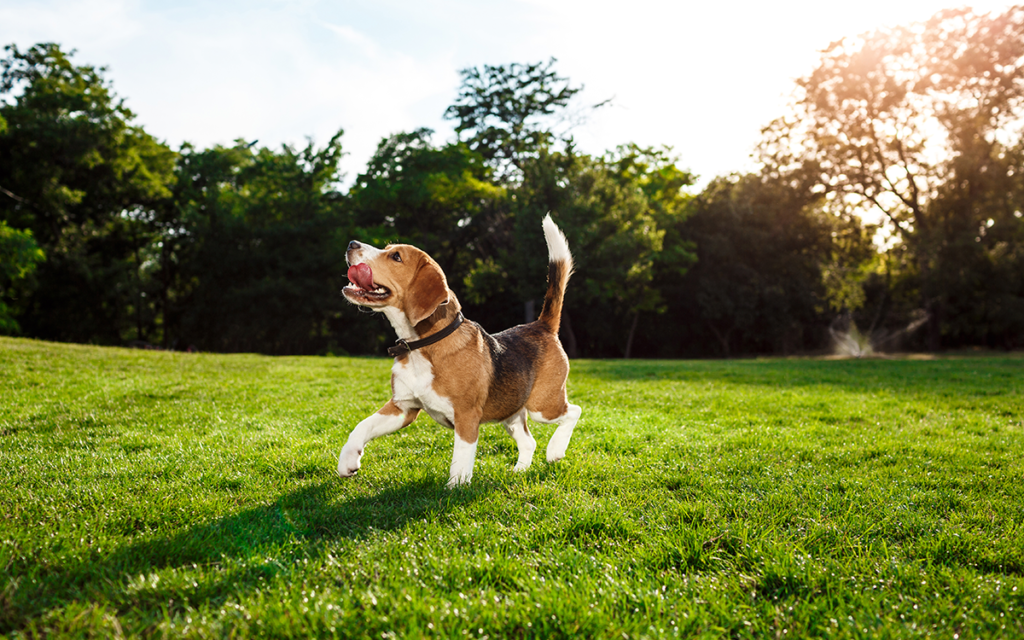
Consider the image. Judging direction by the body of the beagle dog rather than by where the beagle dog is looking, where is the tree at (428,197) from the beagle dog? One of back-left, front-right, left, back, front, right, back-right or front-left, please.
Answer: back-right

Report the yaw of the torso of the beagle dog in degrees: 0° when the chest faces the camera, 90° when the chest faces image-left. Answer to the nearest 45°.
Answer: approximately 45°

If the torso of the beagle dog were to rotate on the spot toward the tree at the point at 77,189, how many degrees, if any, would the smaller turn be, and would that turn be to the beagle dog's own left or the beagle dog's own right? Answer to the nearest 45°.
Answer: approximately 90° to the beagle dog's own right

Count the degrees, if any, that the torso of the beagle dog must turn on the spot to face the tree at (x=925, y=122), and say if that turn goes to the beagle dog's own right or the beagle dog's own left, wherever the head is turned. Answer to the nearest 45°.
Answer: approximately 180°

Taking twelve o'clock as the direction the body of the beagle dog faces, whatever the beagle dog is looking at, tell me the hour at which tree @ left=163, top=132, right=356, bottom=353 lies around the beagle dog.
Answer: The tree is roughly at 4 o'clock from the beagle dog.

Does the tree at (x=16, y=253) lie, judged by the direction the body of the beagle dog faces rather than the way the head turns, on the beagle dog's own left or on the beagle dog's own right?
on the beagle dog's own right
